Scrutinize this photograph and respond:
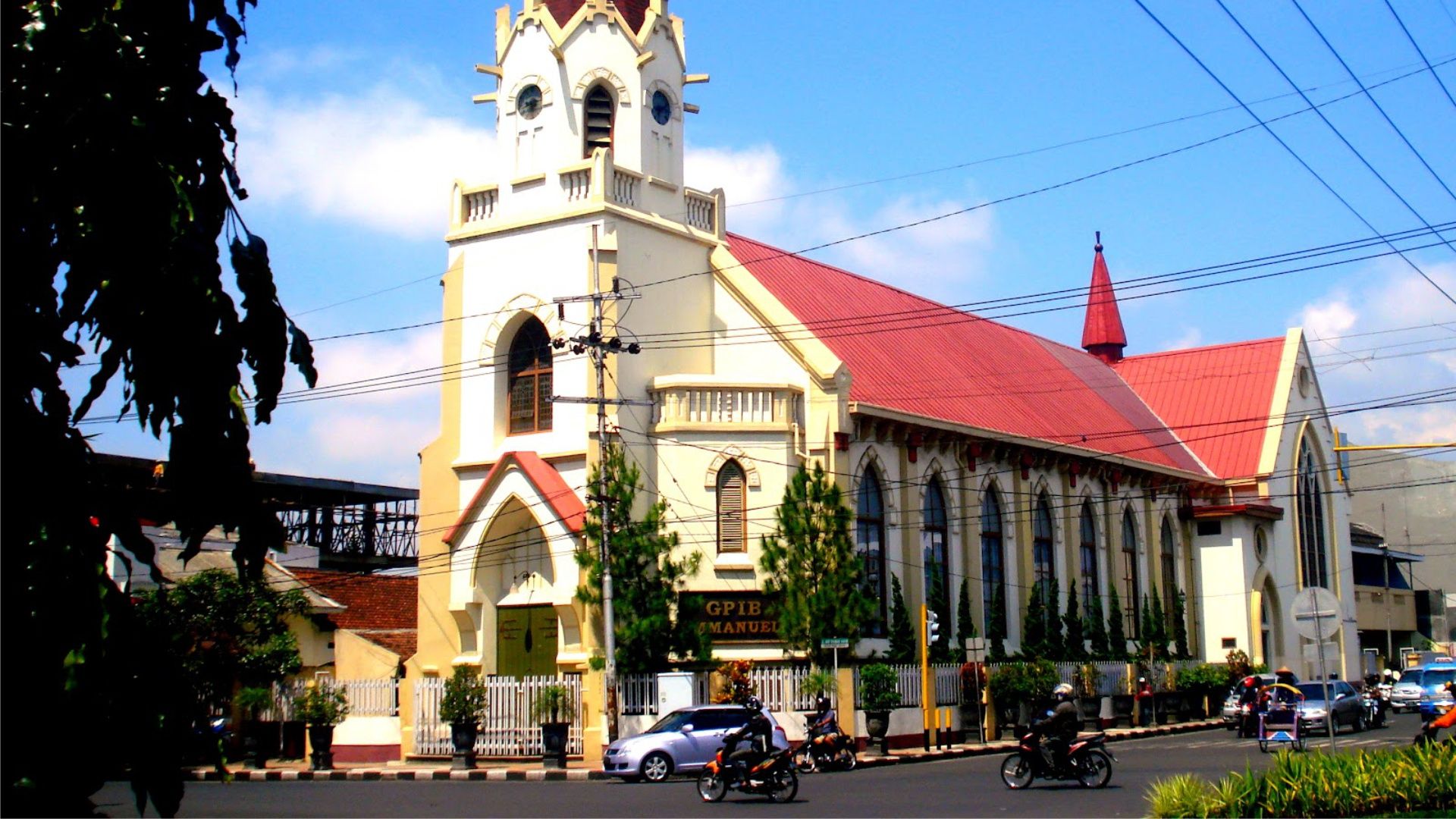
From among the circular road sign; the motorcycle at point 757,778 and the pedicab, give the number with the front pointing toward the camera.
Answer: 1

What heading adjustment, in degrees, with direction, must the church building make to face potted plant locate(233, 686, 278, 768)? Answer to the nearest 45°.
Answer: approximately 45° to its right

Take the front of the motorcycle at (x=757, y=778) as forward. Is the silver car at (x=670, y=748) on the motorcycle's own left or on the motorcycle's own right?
on the motorcycle's own right

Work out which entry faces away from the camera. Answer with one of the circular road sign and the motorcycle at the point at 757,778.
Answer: the circular road sign

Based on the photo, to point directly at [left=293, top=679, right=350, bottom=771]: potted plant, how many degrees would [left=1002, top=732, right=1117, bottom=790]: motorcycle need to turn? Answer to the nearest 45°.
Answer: approximately 45° to its right

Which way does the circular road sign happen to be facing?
away from the camera

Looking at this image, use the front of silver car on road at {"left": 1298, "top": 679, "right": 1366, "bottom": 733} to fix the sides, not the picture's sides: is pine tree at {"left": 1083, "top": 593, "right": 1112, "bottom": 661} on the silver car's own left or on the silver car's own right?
on the silver car's own right

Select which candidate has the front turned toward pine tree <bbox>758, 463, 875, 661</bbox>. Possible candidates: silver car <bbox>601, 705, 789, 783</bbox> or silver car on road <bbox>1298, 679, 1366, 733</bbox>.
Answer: the silver car on road

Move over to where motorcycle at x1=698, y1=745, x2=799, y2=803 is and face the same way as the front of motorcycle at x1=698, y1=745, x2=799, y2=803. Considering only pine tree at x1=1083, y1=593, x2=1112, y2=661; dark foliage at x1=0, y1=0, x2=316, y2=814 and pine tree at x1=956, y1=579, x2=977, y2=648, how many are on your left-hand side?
1
